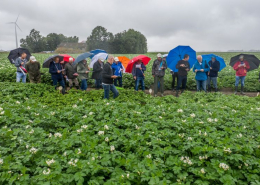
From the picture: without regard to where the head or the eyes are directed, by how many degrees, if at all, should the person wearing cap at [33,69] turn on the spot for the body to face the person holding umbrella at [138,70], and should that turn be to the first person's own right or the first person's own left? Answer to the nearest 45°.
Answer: approximately 90° to the first person's own left

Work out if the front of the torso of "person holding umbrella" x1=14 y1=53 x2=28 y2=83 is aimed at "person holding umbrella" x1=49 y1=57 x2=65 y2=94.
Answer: yes

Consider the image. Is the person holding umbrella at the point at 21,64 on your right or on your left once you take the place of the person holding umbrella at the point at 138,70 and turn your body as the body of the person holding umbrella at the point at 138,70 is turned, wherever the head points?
on your right

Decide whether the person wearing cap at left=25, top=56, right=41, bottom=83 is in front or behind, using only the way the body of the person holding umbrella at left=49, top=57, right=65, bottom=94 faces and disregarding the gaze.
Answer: behind

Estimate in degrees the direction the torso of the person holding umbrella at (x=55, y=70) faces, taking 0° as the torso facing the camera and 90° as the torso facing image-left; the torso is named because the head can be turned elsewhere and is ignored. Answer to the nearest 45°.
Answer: approximately 315°

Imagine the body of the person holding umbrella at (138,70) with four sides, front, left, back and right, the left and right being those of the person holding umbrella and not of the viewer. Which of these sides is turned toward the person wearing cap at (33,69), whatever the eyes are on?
right
